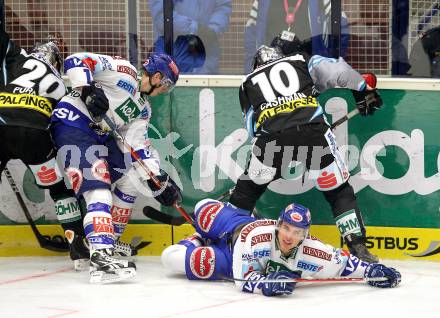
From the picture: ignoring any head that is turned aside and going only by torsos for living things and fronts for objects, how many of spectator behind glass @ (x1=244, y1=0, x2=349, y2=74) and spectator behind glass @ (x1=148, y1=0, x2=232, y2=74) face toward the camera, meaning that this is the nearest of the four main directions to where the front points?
2

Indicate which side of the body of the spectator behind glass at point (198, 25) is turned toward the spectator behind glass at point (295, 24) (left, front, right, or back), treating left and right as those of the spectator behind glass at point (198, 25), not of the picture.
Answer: left

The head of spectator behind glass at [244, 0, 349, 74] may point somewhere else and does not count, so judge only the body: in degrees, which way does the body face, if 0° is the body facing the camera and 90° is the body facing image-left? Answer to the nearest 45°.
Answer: approximately 0°

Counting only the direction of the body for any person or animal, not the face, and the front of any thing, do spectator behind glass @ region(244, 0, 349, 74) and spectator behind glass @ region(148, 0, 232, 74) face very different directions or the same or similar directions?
same or similar directions

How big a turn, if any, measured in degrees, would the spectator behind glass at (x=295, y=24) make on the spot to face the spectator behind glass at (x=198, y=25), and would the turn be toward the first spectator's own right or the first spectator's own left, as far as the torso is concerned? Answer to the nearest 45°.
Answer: approximately 90° to the first spectator's own right

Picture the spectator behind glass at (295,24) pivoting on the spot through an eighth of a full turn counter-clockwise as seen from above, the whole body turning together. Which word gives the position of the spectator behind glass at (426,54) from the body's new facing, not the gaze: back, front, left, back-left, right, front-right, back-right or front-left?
front-left

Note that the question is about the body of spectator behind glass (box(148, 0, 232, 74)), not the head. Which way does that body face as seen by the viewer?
toward the camera

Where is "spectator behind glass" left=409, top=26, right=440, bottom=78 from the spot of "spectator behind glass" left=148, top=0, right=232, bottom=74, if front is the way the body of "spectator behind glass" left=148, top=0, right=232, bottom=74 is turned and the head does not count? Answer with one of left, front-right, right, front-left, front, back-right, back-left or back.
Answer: left
